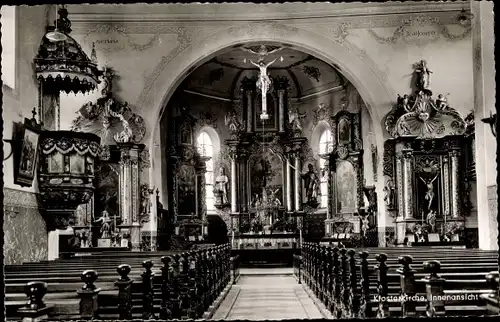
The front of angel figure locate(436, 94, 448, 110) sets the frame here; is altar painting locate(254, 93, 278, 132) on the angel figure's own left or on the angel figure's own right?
on the angel figure's own right

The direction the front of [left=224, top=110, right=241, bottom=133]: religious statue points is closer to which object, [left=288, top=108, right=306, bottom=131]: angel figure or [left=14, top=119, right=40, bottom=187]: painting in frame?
the painting in frame

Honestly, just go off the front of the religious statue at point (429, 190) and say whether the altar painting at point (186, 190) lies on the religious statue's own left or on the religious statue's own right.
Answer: on the religious statue's own right
